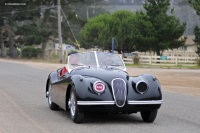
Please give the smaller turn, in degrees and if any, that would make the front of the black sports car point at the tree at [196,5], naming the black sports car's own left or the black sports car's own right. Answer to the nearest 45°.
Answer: approximately 135° to the black sports car's own left

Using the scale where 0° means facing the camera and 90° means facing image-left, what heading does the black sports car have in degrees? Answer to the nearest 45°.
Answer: approximately 315°
